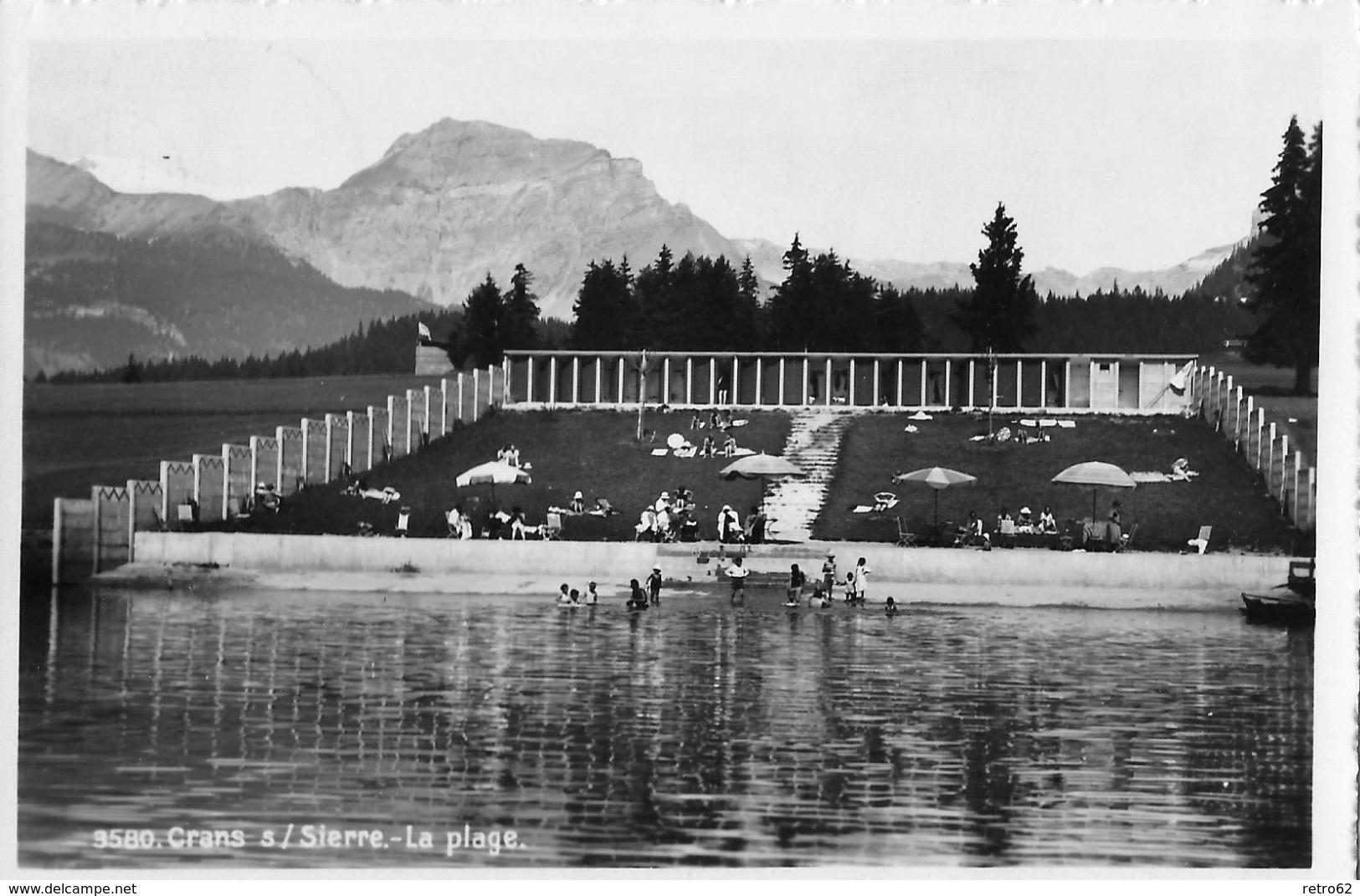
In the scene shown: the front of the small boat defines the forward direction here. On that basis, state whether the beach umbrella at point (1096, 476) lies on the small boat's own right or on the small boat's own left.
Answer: on the small boat's own right

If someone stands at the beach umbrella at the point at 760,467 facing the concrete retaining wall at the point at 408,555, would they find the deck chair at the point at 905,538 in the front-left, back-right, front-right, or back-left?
back-left

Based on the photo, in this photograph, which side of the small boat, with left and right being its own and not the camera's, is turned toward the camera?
left

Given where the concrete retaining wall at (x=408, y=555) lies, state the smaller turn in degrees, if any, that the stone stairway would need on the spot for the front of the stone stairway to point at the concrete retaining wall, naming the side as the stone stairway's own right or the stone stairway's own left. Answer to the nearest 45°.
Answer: approximately 45° to the stone stairway's own right

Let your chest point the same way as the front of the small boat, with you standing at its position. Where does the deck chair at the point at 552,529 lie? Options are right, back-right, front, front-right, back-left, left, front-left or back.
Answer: front

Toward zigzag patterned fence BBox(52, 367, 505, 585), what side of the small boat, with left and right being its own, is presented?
front

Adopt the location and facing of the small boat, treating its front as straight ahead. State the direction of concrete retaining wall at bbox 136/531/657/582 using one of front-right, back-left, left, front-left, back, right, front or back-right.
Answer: front

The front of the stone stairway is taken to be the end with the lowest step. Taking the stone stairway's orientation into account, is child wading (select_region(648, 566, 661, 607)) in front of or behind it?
in front

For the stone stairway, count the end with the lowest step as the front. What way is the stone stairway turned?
toward the camera

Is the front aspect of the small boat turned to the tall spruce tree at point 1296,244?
no

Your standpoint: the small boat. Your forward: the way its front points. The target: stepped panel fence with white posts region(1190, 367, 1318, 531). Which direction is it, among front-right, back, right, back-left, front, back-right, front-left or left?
right

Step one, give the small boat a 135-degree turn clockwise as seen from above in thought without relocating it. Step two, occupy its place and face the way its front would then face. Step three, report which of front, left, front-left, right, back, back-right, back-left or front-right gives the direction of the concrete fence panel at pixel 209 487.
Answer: back-left

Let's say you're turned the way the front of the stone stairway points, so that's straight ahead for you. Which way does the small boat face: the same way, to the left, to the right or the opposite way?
to the right
